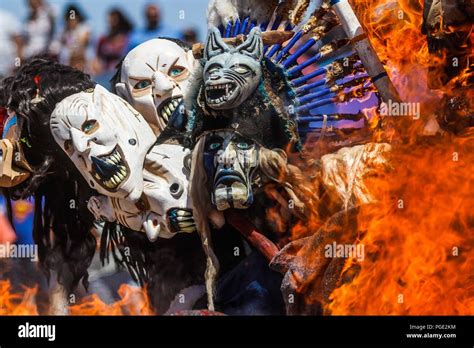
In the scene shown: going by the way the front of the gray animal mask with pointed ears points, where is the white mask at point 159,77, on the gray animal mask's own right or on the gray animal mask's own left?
on the gray animal mask's own right

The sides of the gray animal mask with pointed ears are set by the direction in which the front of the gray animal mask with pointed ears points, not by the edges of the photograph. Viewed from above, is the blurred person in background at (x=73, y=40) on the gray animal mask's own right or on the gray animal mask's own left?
on the gray animal mask's own right

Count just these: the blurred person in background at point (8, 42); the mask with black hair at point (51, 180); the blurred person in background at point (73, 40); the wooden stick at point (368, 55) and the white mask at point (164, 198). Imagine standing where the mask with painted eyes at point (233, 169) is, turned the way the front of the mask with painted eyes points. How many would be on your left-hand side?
1

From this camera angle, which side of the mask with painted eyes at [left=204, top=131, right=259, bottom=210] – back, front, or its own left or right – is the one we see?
front

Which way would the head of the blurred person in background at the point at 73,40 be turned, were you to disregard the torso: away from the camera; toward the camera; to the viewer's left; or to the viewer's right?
toward the camera

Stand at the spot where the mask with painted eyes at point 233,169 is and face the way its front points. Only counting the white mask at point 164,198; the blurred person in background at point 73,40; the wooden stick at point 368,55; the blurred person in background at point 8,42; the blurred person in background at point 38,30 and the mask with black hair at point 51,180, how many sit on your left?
1

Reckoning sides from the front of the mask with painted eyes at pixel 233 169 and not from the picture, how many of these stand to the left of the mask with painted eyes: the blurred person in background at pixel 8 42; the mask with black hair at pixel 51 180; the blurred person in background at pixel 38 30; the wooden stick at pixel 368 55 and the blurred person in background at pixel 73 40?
1

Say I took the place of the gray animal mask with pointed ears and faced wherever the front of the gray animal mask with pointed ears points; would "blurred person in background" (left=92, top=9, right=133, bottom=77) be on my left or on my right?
on my right

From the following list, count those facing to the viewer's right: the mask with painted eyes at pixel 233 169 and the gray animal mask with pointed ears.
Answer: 0

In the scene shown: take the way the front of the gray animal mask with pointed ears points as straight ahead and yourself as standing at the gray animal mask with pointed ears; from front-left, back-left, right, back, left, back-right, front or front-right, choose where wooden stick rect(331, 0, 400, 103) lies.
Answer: back-left
